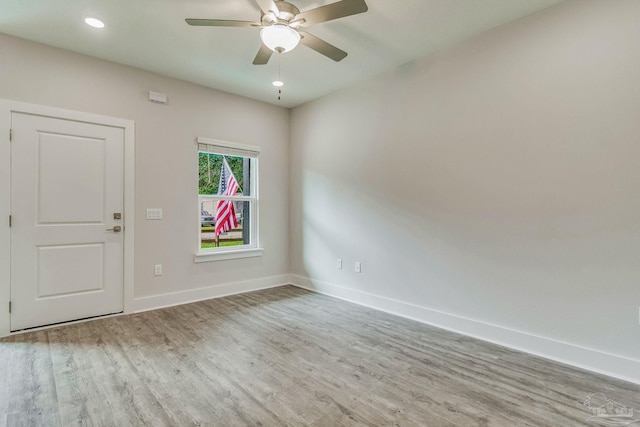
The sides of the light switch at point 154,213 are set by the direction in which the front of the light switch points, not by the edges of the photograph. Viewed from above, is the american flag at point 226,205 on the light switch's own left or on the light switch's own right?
on the light switch's own left

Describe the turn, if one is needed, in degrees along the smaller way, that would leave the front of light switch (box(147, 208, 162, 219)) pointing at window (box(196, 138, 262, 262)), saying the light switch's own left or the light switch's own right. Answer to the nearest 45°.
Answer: approximately 90° to the light switch's own left

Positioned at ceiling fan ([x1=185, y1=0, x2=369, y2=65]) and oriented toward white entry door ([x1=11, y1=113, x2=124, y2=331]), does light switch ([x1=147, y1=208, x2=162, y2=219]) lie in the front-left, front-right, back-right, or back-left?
front-right

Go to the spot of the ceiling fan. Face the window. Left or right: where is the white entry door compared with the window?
left

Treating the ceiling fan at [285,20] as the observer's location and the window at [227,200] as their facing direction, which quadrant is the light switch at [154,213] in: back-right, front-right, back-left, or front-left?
front-left

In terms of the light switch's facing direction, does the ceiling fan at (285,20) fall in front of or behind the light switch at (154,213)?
in front

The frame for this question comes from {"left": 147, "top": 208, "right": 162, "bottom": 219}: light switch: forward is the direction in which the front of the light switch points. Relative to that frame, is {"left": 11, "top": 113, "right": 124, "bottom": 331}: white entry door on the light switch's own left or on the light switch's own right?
on the light switch's own right

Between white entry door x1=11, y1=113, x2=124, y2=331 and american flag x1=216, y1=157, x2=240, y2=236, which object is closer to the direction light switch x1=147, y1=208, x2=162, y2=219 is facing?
the white entry door

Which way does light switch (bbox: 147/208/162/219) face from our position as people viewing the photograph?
facing the viewer
